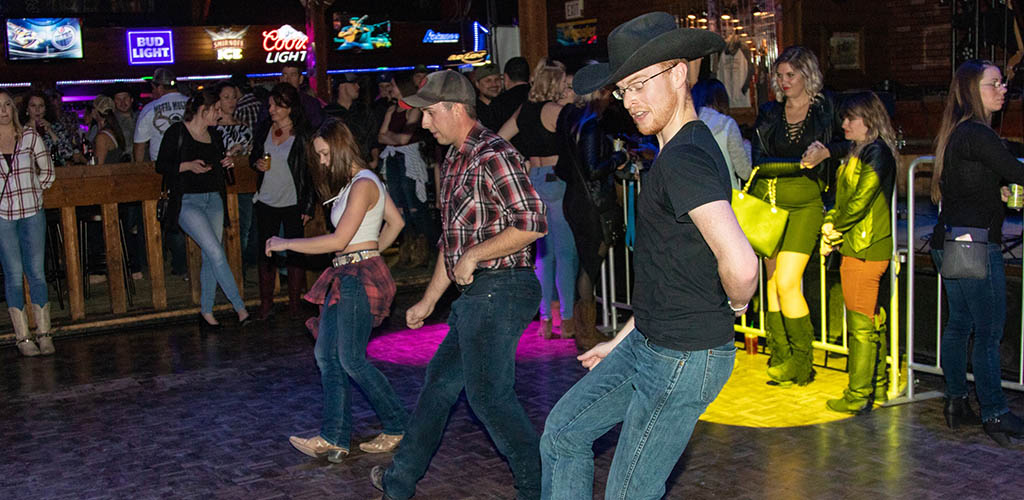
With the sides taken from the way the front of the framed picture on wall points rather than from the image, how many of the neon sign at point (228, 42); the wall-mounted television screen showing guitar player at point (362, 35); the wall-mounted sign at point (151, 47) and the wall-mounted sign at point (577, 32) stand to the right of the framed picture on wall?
4

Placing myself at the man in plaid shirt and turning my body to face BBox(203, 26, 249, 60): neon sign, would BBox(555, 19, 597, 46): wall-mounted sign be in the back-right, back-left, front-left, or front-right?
front-right

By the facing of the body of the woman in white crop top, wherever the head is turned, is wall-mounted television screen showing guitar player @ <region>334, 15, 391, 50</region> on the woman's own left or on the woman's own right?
on the woman's own right

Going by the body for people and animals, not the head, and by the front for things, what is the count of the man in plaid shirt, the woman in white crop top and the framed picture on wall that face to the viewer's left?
2

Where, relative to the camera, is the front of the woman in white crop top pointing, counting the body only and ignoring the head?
to the viewer's left

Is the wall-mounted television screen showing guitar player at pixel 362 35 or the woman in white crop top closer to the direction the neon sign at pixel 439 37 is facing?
the woman in white crop top

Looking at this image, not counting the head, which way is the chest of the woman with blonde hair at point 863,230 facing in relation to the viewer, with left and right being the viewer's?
facing to the left of the viewer

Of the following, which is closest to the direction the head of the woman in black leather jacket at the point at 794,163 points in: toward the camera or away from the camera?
toward the camera

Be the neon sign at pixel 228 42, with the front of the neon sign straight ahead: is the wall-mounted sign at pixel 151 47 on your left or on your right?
on your right

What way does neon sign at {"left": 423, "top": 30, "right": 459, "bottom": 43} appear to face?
toward the camera

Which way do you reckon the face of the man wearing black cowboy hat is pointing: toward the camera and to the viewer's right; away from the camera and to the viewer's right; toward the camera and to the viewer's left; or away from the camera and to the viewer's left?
toward the camera and to the viewer's left

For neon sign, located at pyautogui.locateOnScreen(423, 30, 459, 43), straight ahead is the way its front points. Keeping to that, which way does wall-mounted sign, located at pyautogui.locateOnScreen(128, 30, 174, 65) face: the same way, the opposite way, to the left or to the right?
the same way

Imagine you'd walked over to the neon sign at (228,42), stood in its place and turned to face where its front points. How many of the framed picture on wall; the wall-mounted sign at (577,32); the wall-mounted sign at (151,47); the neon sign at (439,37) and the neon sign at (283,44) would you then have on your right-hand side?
1
